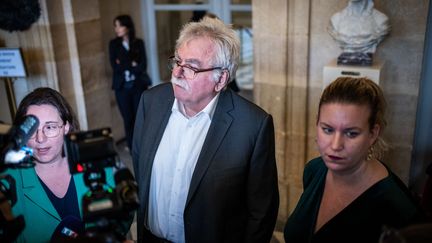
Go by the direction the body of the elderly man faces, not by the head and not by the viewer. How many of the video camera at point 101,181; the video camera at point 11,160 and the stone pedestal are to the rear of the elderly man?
1

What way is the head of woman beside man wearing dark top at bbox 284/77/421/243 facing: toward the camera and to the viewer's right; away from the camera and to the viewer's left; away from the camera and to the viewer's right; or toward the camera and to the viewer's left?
toward the camera and to the viewer's left

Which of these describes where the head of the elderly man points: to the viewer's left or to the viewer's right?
to the viewer's left

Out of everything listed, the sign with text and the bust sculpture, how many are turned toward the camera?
2

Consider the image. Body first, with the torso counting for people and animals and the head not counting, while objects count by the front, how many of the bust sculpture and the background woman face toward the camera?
2

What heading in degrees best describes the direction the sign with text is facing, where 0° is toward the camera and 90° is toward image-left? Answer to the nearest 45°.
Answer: approximately 0°

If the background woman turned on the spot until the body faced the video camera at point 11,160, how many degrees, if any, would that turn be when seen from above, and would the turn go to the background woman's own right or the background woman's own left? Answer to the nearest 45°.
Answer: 0° — they already face it

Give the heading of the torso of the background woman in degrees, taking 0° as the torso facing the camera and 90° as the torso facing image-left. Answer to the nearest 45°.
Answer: approximately 0°

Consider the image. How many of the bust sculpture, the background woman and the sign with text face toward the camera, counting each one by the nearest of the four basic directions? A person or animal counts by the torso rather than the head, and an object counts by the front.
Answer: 3

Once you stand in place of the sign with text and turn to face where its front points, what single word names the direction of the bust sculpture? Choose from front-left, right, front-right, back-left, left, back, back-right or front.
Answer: front-left

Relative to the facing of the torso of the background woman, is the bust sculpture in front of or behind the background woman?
in front
